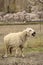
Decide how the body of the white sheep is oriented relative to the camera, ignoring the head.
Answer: to the viewer's right
